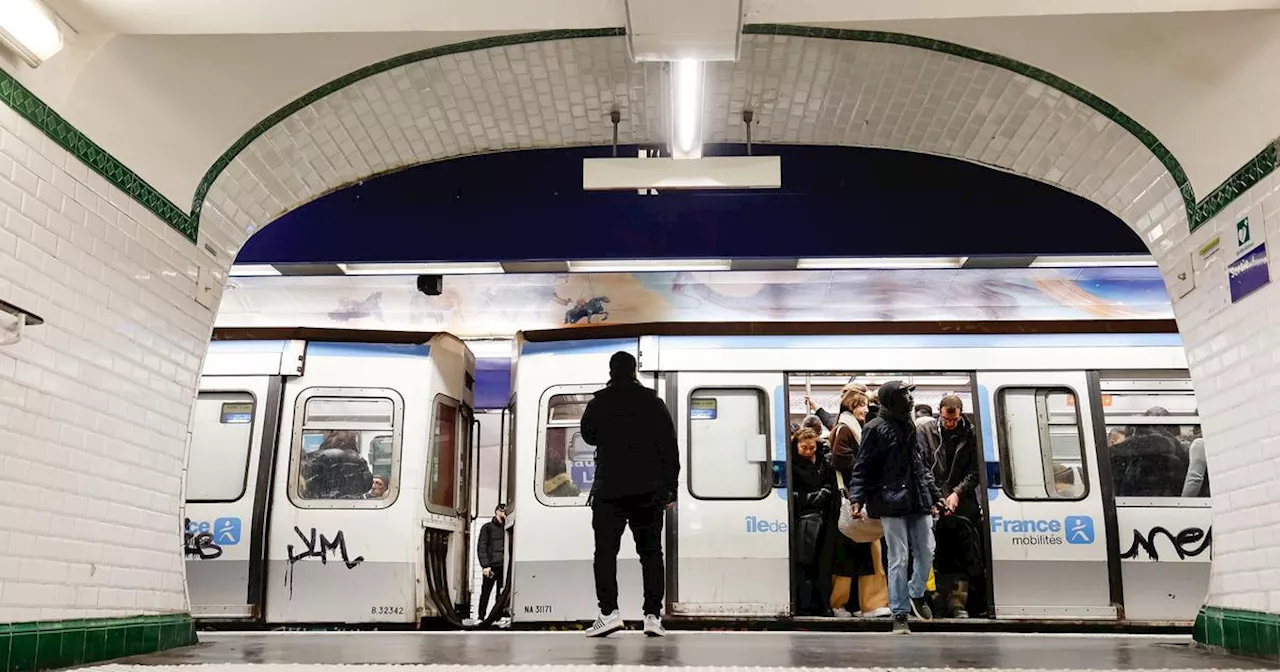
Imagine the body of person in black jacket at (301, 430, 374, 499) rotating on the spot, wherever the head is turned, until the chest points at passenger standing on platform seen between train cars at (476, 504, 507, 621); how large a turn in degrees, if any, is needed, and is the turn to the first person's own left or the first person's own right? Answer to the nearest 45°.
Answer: approximately 45° to the first person's own right

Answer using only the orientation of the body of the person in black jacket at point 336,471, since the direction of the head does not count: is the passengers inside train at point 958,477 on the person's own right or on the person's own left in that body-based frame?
on the person's own right

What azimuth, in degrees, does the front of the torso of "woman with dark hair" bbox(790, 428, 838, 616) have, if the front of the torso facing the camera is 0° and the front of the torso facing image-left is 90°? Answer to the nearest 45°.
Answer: approximately 0°

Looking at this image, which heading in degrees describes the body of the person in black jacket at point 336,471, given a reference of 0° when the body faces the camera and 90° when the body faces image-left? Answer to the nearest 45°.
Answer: approximately 180°

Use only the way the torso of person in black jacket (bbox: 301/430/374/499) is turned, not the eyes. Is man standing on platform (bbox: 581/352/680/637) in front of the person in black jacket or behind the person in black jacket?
behind

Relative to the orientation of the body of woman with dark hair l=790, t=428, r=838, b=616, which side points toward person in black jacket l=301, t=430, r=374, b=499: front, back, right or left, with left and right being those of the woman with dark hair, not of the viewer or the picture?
right

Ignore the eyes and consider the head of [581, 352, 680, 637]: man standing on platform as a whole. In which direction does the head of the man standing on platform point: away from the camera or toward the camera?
away from the camera

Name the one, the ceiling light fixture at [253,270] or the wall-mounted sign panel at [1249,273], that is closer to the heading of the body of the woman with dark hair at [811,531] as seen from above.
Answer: the wall-mounted sign panel

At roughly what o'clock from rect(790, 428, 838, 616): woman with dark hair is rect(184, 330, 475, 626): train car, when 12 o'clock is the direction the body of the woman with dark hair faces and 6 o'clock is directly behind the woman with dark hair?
The train car is roughly at 3 o'clock from the woman with dark hair.
